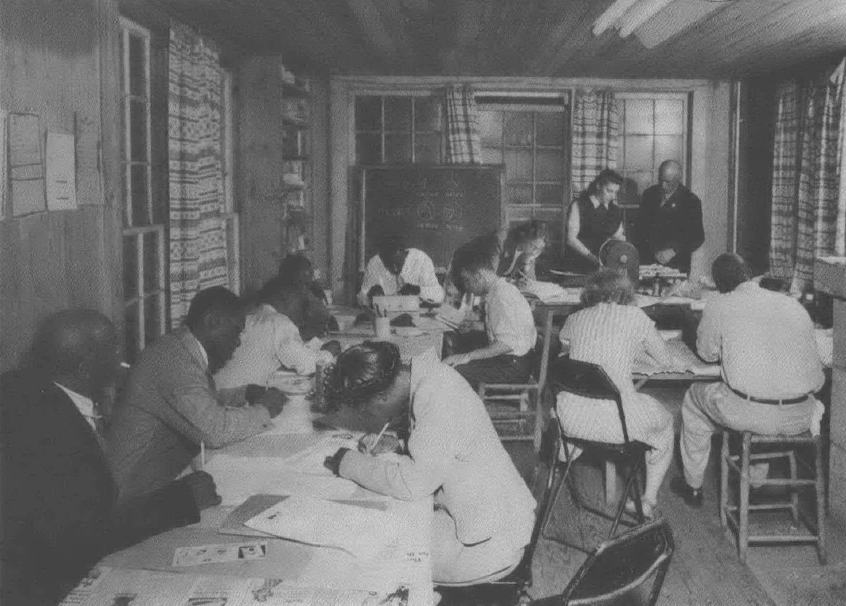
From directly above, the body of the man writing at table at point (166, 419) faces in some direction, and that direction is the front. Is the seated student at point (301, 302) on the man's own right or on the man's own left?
on the man's own left

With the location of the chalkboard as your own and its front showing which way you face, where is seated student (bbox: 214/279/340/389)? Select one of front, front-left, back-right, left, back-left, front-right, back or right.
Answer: front

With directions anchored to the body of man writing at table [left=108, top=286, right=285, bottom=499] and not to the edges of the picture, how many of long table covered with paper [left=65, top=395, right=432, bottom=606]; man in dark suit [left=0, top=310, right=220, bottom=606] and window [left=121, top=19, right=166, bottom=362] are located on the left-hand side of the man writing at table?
1

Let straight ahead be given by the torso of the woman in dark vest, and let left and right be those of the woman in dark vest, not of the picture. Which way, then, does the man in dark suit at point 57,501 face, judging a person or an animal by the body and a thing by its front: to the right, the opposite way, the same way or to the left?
to the left

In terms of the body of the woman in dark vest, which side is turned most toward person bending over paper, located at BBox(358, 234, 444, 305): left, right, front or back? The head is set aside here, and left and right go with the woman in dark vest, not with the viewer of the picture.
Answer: right

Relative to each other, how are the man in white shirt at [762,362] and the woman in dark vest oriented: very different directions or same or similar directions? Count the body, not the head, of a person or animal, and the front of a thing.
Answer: very different directions

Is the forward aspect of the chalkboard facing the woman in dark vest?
no

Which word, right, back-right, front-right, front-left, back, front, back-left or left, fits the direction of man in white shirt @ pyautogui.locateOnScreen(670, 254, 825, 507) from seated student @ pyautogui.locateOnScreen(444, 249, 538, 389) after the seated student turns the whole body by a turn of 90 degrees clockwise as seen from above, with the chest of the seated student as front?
back-right

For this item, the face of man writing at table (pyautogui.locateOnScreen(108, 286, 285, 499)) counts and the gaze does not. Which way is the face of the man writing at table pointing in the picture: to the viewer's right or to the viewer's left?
to the viewer's right

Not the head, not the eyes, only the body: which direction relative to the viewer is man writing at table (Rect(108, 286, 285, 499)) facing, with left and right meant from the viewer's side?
facing to the right of the viewer

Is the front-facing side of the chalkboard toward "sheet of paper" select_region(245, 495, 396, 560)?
yes

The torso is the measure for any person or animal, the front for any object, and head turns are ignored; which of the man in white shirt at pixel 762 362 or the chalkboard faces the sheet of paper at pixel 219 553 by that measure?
the chalkboard

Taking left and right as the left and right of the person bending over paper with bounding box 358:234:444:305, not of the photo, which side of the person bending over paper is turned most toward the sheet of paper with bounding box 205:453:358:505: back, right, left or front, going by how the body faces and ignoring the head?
front

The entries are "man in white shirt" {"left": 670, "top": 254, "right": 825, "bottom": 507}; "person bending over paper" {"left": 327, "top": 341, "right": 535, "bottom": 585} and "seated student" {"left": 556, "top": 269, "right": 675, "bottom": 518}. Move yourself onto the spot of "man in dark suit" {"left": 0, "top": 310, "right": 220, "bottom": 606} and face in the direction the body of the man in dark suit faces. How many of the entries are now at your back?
0

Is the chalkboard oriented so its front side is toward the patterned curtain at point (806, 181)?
no

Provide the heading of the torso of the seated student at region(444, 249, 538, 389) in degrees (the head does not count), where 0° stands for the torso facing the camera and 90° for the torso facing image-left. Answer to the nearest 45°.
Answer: approximately 90°

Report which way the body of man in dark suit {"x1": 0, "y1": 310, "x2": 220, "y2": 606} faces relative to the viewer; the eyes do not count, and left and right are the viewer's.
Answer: facing to the right of the viewer

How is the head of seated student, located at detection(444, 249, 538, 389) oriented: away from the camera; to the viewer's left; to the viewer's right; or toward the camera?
to the viewer's left

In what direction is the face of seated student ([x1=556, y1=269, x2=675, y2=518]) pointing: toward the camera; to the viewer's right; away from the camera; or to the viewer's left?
away from the camera

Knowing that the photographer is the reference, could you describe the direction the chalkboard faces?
facing the viewer

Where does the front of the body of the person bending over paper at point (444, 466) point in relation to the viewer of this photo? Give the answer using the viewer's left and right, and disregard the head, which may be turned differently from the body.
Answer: facing to the left of the viewer

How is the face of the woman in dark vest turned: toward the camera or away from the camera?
toward the camera
